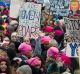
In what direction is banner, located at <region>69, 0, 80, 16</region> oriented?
toward the camera

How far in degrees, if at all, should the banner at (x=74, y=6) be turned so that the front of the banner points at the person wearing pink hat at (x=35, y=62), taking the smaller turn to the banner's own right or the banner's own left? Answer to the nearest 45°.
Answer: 0° — it already faces them
